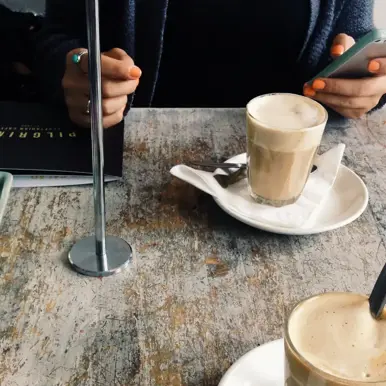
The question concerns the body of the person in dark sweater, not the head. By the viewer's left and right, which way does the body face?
facing the viewer

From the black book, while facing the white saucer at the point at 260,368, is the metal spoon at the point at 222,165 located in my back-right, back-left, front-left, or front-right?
front-left

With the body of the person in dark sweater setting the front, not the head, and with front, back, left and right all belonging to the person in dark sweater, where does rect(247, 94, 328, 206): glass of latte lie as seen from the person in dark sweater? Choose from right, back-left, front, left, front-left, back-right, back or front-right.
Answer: front

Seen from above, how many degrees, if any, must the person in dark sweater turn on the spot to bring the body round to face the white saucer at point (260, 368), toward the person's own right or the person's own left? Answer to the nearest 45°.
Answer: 0° — they already face it

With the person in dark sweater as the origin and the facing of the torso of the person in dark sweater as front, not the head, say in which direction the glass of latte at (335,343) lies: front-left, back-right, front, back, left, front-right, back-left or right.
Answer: front

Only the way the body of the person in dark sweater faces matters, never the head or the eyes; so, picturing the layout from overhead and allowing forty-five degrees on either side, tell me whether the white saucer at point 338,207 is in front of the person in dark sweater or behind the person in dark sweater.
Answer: in front
